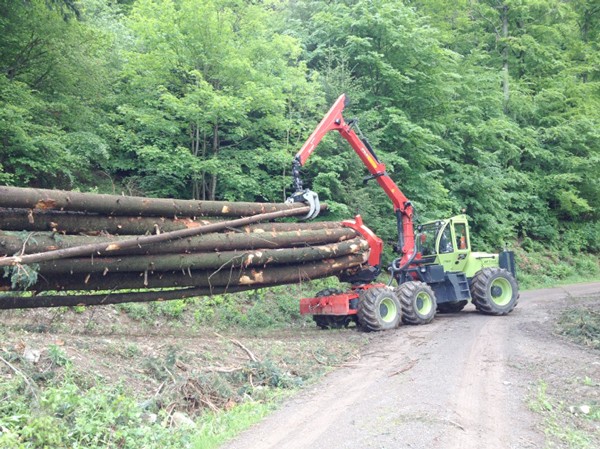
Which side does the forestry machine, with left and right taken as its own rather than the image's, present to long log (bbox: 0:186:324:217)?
back

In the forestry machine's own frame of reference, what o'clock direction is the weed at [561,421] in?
The weed is roughly at 4 o'clock from the forestry machine.

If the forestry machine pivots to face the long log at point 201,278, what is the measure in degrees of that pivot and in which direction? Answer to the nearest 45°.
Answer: approximately 180°

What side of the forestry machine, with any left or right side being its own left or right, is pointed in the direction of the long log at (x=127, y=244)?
back

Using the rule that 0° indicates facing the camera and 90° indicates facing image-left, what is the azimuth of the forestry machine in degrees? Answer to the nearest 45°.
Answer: approximately 225°

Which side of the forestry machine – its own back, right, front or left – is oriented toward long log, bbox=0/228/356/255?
back

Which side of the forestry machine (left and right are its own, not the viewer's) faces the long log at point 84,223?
back

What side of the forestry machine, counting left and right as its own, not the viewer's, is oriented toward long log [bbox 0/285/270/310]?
back
